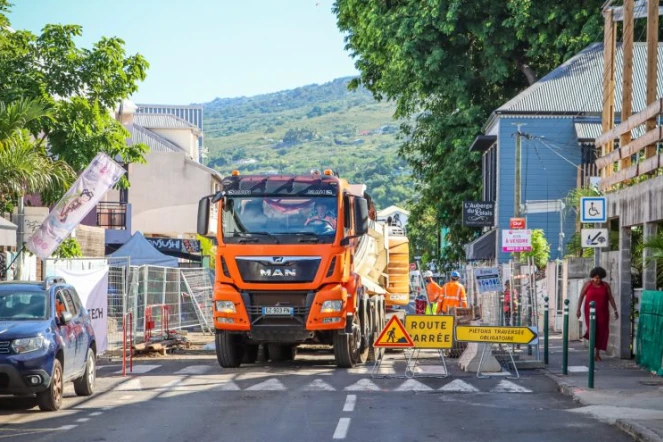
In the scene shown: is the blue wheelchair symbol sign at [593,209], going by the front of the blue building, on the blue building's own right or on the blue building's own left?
on the blue building's own left

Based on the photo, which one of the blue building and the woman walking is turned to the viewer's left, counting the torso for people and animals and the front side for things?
the blue building

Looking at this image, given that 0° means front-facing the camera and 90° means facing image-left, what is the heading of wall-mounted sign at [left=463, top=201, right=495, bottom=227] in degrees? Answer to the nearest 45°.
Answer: approximately 0°

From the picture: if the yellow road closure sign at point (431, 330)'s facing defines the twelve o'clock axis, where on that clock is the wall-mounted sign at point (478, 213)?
The wall-mounted sign is roughly at 6 o'clock from the yellow road closure sign.

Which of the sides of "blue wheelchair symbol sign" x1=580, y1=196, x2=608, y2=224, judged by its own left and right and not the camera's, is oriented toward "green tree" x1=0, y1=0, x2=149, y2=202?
right

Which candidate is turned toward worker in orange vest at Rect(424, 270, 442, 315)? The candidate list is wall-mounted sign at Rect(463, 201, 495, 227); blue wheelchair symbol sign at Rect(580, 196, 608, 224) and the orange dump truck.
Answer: the wall-mounted sign

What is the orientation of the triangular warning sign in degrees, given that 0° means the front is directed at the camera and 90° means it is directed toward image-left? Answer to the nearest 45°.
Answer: approximately 0°
